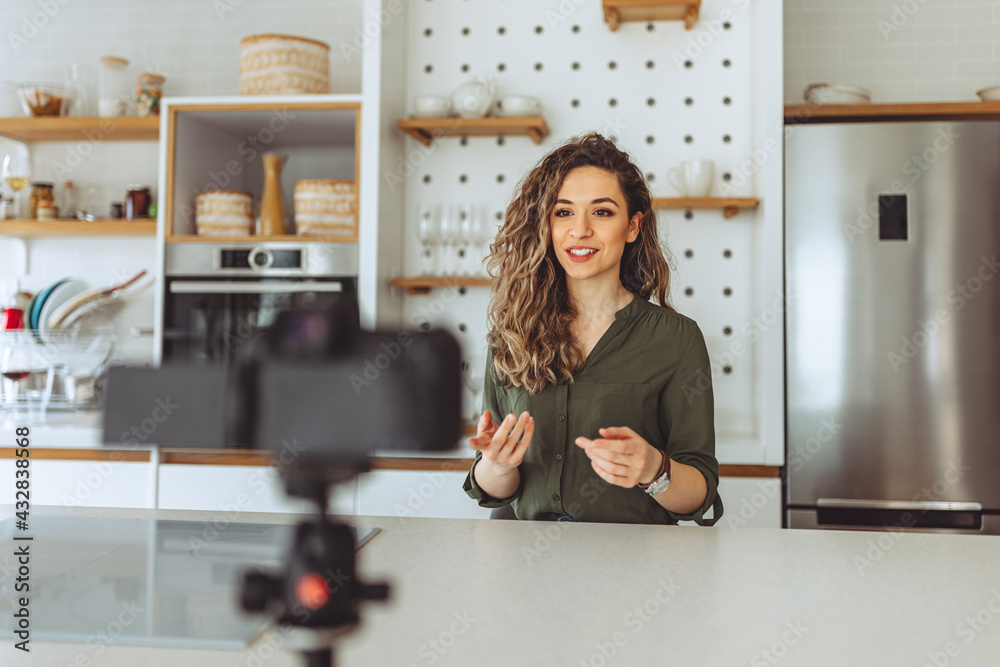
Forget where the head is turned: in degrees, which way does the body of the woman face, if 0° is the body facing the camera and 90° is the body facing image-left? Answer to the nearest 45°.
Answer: approximately 45°

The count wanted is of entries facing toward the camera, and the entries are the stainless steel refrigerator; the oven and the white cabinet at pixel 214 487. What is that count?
3

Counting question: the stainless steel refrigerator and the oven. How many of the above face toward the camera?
2

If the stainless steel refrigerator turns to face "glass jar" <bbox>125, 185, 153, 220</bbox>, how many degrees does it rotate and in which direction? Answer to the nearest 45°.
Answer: approximately 90° to its right

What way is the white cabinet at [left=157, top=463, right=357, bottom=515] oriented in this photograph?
toward the camera

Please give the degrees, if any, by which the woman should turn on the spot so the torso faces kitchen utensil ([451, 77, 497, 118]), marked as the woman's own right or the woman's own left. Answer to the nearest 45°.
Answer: approximately 135° to the woman's own right

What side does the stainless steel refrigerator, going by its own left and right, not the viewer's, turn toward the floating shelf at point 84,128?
right

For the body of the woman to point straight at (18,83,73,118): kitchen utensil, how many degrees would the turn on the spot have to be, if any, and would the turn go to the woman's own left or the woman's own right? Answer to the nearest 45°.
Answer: approximately 90° to the woman's own right

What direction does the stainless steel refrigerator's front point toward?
toward the camera

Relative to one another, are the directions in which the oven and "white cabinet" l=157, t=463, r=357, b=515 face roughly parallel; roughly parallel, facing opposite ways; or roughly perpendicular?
roughly parallel
